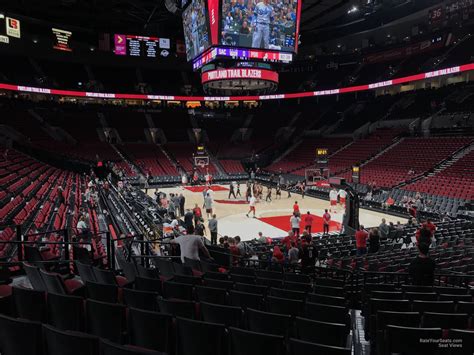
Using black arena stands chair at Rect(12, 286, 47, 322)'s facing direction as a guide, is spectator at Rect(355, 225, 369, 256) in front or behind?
in front

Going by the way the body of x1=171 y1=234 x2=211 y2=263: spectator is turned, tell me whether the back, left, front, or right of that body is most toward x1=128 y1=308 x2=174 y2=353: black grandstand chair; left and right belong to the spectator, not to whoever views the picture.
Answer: back

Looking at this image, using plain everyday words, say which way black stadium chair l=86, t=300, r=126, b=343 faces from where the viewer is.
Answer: facing away from the viewer and to the right of the viewer

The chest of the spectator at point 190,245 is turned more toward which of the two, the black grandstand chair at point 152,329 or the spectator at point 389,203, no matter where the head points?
the spectator

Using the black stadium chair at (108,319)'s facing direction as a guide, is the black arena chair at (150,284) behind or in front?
in front

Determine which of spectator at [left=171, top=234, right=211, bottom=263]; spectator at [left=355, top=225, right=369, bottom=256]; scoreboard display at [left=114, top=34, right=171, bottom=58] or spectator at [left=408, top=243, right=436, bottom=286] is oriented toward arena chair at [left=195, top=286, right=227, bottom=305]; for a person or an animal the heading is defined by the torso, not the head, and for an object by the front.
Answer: the scoreboard display

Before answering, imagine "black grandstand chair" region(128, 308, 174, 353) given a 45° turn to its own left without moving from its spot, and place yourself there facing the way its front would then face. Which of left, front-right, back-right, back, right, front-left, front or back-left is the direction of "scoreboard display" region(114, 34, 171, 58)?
front

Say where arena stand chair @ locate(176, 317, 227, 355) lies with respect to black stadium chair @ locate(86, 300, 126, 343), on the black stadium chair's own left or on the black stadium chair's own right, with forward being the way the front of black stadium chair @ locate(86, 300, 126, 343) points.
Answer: on the black stadium chair's own right

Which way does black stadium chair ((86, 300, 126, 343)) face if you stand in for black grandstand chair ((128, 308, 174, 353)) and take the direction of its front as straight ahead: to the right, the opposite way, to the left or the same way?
the same way

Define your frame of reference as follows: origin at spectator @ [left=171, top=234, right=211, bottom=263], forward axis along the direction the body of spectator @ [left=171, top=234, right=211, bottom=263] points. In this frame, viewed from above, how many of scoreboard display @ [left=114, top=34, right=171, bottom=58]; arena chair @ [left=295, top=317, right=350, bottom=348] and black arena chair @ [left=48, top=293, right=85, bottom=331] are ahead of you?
1

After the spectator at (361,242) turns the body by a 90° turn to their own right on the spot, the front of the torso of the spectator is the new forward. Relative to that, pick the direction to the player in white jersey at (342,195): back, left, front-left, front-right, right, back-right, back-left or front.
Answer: left

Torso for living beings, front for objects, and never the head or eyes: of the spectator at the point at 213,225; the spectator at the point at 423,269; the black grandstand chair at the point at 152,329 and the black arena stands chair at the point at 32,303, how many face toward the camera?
0

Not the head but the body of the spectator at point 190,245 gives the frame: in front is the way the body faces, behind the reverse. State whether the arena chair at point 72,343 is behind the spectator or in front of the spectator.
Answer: behind

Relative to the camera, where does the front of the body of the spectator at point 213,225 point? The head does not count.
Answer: away from the camera

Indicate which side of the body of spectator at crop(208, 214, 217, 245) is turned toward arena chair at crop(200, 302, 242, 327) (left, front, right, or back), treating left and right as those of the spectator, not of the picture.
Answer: back

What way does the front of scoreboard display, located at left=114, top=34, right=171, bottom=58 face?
toward the camera

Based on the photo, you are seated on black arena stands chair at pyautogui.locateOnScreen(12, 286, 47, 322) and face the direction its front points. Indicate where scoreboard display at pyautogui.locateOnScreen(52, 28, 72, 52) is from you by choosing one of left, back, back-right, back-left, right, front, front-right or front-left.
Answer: front-left

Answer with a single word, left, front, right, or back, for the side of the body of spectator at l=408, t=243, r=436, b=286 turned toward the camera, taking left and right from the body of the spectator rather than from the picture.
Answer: back

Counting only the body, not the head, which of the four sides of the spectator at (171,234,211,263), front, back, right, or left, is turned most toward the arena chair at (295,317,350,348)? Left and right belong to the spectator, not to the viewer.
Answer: back

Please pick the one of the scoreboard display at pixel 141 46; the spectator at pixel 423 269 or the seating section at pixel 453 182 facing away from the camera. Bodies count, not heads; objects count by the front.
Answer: the spectator

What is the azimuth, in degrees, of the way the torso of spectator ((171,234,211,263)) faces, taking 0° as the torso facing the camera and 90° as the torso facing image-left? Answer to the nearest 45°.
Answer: approximately 180°

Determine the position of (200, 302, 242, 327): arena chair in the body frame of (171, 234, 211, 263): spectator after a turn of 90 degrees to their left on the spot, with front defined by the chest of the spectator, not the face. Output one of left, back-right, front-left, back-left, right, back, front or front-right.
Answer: left
